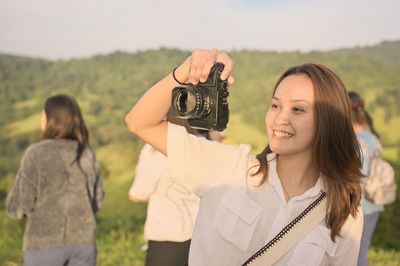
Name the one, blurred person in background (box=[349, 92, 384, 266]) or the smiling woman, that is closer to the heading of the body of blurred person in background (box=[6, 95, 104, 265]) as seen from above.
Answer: the blurred person in background

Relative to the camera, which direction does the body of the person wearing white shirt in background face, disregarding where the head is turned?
away from the camera

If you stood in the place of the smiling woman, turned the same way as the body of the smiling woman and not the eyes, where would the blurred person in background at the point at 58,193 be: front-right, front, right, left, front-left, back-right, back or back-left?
back-right

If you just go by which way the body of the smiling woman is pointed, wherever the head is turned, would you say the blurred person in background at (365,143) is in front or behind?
behind

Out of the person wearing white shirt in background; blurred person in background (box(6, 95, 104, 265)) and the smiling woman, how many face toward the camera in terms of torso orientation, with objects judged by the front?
1

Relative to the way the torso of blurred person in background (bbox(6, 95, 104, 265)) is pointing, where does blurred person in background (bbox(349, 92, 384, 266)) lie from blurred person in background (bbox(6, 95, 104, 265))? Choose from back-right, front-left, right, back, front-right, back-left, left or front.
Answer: right

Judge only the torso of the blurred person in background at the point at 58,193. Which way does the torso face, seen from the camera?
away from the camera

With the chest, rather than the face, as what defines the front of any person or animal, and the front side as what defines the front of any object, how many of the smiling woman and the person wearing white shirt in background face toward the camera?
1

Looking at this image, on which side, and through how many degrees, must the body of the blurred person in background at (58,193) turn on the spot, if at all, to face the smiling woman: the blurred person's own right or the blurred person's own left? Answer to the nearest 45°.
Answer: approximately 135° to the blurred person's own right
